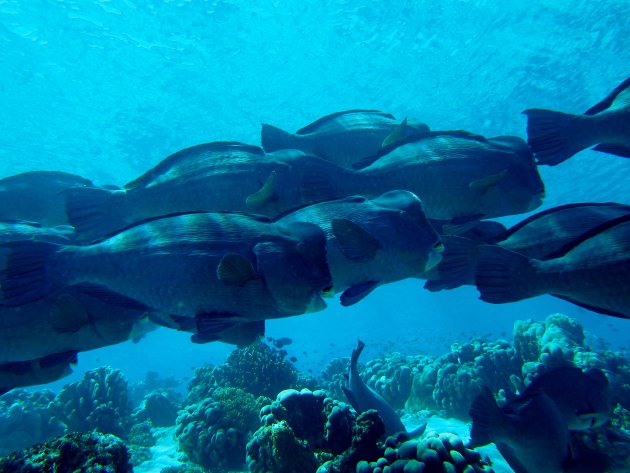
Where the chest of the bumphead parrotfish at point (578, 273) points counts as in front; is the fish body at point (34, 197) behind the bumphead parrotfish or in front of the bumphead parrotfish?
behind

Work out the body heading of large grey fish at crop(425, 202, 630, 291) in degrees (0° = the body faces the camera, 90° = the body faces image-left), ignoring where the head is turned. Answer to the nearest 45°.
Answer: approximately 270°

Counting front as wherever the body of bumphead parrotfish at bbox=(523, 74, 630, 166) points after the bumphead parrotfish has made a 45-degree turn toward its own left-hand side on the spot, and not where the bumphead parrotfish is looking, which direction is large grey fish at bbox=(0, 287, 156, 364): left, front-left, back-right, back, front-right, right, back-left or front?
back

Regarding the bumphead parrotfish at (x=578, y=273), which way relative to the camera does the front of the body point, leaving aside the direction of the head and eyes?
to the viewer's right

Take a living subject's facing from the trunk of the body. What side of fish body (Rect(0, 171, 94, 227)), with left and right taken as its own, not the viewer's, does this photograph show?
right

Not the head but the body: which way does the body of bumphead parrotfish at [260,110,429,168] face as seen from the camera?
to the viewer's right

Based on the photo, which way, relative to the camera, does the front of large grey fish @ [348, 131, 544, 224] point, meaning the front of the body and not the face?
to the viewer's right

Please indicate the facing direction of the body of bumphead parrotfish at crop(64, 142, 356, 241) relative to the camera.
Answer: to the viewer's right

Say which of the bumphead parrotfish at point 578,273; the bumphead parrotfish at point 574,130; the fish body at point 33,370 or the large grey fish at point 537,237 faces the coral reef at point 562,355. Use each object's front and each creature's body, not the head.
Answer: the fish body

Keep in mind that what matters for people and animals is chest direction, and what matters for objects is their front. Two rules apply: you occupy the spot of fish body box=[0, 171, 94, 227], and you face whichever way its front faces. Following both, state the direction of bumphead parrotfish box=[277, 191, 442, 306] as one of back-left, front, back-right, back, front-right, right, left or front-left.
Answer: front-right

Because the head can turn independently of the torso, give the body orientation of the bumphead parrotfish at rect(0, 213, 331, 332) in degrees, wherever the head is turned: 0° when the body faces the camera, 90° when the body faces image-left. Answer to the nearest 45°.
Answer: approximately 270°

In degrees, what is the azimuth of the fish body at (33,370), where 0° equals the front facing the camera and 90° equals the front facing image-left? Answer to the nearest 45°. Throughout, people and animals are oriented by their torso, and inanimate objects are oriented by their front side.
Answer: approximately 270°

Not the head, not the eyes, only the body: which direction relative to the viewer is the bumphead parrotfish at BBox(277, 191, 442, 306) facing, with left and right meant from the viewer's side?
facing to the right of the viewer

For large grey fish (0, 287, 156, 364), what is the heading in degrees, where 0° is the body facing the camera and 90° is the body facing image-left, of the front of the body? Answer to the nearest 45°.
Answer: approximately 270°
